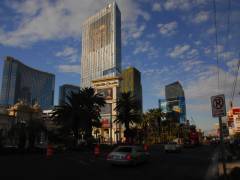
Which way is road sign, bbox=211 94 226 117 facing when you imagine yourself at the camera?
facing the viewer

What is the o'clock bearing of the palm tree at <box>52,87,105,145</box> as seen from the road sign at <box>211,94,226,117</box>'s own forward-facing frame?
The palm tree is roughly at 5 o'clock from the road sign.

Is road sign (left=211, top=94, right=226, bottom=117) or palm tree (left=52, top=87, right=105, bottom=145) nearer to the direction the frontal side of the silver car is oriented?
the palm tree

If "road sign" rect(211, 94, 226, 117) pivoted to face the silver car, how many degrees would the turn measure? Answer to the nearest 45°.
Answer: approximately 135° to its right

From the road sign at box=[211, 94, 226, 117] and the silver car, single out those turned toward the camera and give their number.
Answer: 1

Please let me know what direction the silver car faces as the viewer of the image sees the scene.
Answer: facing away from the viewer and to the right of the viewer

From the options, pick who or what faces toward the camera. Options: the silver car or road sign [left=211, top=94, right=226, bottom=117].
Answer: the road sign

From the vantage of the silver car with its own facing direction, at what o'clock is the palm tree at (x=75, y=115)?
The palm tree is roughly at 10 o'clock from the silver car.

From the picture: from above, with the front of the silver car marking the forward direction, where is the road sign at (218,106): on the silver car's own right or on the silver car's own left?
on the silver car's own right
